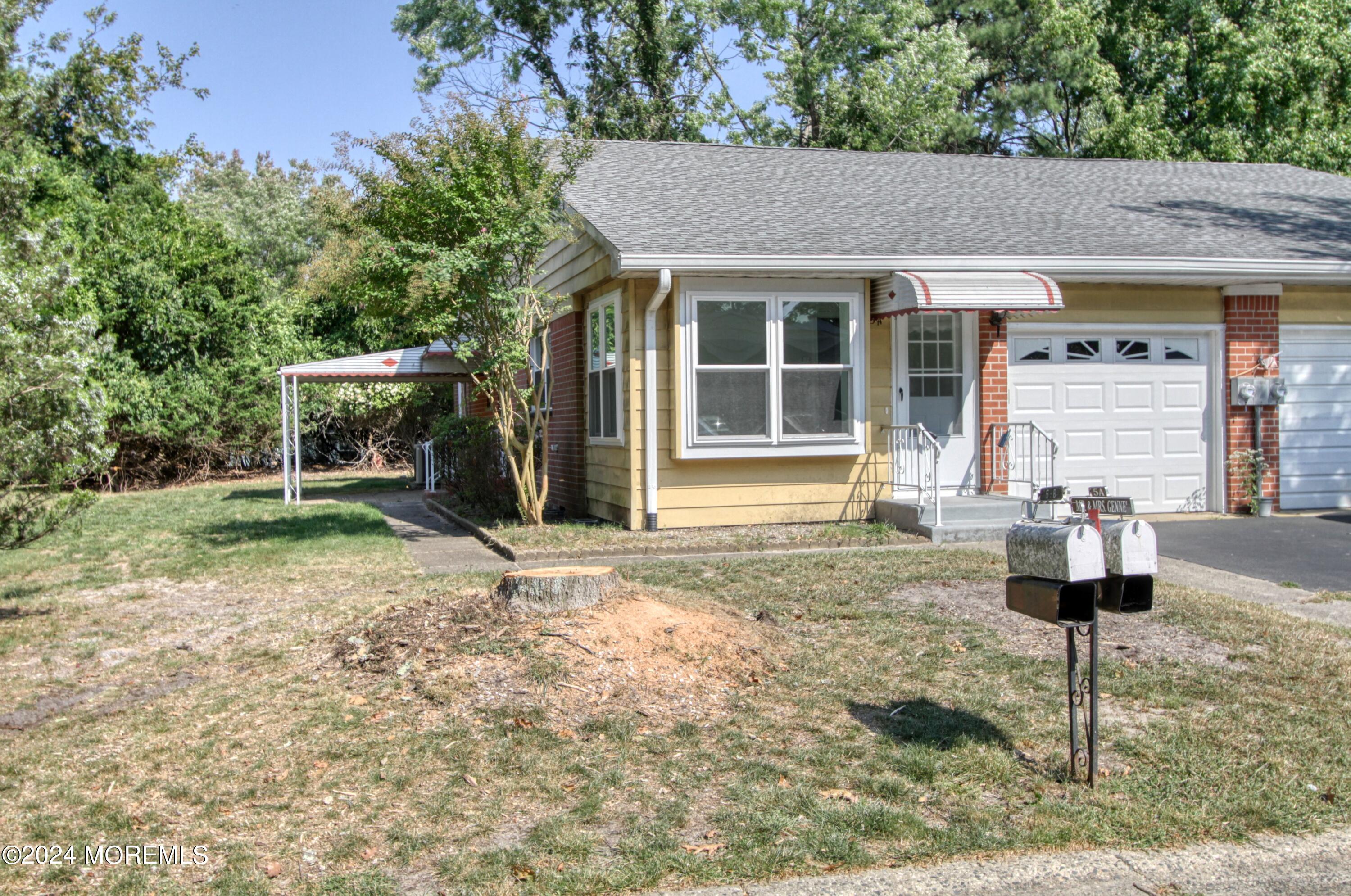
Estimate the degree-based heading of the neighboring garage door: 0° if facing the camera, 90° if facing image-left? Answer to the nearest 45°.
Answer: approximately 0°

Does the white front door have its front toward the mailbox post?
yes

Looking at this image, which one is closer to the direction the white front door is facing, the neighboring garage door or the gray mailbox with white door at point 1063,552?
the gray mailbox with white door

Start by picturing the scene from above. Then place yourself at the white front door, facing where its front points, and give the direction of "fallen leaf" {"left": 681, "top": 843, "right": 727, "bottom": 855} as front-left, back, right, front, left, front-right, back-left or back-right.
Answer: front

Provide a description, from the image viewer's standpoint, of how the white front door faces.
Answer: facing the viewer

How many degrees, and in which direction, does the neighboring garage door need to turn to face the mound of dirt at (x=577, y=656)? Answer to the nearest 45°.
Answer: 0° — it already faces it

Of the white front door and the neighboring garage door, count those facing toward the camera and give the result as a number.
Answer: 2

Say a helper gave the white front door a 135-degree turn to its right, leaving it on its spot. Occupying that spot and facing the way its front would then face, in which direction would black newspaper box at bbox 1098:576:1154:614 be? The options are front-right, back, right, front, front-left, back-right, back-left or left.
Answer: back-left
